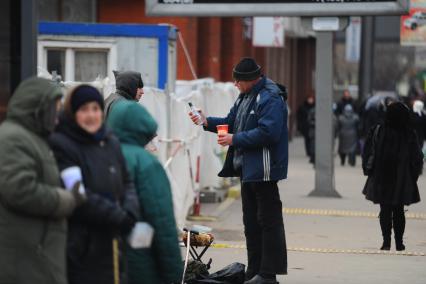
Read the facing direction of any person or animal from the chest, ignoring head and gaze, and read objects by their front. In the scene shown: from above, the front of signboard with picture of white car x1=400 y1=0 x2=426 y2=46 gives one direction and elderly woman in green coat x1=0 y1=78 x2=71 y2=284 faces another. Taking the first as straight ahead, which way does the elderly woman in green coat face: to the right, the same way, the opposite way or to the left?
to the left

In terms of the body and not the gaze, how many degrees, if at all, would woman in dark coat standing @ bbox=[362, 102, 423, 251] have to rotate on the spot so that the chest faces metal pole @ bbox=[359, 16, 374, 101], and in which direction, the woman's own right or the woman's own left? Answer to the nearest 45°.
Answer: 0° — they already face it

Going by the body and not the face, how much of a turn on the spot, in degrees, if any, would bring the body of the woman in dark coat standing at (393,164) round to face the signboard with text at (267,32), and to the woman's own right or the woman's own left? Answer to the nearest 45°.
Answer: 0° — they already face it

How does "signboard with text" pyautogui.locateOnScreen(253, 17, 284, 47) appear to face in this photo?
toward the camera

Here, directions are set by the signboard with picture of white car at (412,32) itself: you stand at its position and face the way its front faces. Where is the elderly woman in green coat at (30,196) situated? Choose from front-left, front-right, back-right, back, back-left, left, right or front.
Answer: front

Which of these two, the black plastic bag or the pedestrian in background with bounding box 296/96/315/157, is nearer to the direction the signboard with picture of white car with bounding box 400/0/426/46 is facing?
the black plastic bag

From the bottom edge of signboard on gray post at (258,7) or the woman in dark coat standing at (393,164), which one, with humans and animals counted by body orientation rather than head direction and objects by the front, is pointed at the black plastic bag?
the bottom edge of signboard on gray post

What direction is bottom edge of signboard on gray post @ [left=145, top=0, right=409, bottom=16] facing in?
toward the camera

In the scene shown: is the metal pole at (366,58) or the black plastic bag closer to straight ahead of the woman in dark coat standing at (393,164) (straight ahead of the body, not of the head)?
the metal pole

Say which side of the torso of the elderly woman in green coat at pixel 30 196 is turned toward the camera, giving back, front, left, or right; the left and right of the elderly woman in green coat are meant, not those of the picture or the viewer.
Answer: right
